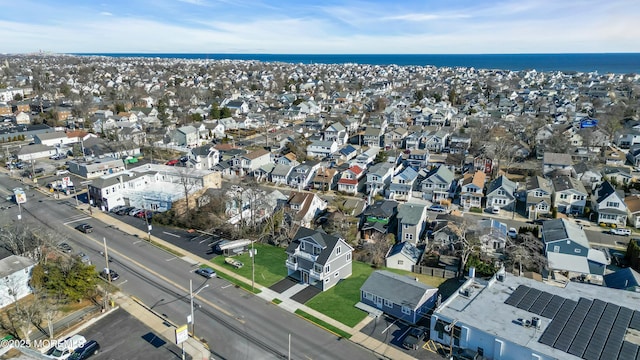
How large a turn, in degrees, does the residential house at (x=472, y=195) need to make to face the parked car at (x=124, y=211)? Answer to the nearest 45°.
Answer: approximately 45° to its right

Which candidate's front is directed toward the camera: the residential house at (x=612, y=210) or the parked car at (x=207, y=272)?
the residential house

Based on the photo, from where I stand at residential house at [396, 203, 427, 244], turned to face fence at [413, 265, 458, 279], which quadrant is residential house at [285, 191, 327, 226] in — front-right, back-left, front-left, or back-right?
back-right

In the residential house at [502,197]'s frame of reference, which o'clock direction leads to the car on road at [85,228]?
The car on road is roughly at 2 o'clock from the residential house.

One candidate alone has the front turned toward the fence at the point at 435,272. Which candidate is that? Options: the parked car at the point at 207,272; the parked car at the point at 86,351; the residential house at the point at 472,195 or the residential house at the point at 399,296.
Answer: the residential house at the point at 472,195

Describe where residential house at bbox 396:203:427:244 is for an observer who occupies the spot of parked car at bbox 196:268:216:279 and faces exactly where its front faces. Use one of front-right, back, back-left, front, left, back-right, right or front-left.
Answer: back-right

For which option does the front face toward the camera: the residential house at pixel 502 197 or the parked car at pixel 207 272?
the residential house

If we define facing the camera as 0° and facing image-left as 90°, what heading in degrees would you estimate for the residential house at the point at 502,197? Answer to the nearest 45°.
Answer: approximately 0°

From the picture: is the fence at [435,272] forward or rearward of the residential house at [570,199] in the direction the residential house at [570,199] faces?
forward

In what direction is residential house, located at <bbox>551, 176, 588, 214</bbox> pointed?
toward the camera

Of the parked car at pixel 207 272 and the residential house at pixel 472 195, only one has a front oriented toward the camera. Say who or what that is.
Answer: the residential house

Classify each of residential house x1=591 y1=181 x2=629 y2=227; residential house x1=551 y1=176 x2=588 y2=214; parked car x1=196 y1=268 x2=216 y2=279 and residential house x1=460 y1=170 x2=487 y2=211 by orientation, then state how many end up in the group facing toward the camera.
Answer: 3

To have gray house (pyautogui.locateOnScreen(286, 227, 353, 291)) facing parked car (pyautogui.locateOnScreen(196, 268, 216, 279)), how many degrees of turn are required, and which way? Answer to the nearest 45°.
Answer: approximately 45° to its right

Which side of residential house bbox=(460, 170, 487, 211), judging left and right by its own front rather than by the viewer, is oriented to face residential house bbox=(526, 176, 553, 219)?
left

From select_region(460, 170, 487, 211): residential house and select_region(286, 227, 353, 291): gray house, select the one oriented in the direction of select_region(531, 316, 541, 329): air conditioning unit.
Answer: the residential house

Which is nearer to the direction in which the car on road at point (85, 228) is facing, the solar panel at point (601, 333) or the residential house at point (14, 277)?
the residential house

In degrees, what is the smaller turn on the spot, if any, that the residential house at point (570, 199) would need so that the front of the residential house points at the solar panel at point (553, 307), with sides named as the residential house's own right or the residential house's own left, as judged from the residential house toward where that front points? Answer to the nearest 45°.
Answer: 0° — it already faces it

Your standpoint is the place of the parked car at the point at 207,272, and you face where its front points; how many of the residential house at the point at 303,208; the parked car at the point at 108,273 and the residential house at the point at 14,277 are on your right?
1

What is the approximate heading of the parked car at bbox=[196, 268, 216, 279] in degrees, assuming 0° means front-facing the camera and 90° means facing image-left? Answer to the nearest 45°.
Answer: approximately 135°

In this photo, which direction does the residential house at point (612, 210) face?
toward the camera
